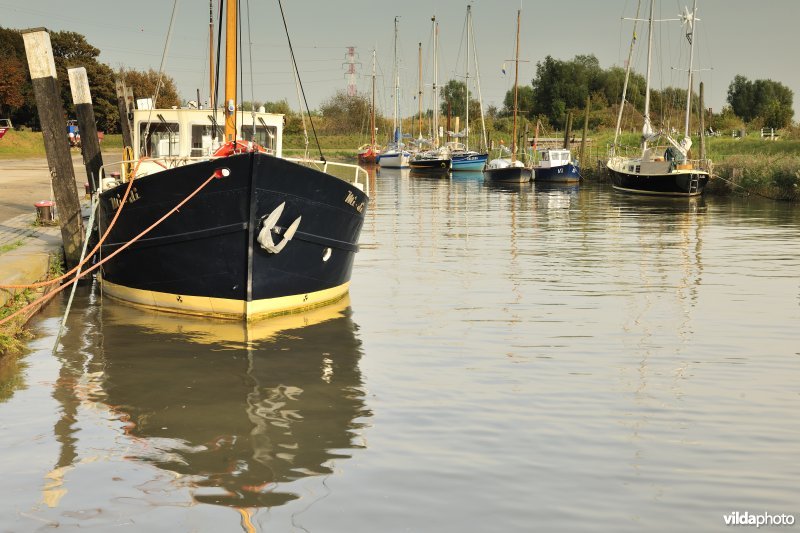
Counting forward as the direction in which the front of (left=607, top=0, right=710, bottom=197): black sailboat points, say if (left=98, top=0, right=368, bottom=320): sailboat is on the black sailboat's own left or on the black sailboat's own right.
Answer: on the black sailboat's own left

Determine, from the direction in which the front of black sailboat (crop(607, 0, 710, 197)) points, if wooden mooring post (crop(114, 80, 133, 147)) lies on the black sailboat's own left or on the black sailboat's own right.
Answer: on the black sailboat's own left

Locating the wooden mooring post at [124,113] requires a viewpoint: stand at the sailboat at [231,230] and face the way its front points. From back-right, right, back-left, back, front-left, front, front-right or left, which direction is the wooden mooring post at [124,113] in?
back

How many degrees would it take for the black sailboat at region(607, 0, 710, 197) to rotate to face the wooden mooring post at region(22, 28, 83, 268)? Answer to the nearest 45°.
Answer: approximately 135° to its left

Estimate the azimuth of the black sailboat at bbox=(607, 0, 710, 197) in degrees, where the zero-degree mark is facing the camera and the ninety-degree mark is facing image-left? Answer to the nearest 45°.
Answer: approximately 135°

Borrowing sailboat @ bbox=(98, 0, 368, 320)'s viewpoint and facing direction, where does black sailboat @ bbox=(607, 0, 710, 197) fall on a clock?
The black sailboat is roughly at 7 o'clock from the sailboat.

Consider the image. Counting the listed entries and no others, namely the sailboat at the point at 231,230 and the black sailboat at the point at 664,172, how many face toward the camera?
1

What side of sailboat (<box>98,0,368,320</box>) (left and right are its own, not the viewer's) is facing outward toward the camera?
front

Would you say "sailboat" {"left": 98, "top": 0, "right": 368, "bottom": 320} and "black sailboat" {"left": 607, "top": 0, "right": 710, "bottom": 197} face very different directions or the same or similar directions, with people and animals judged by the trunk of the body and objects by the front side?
very different directions
